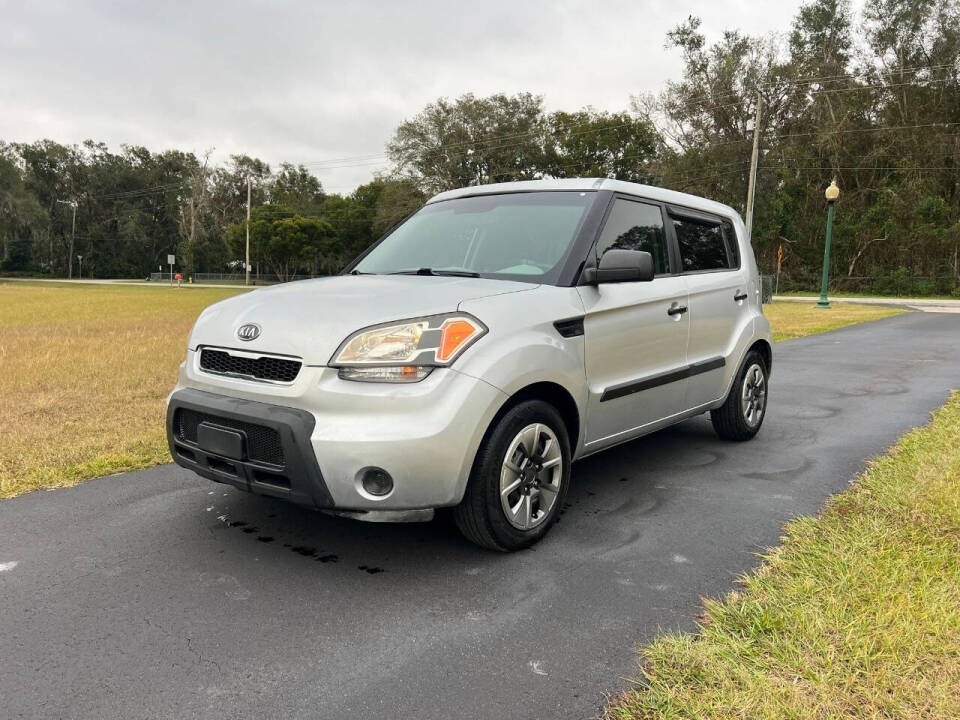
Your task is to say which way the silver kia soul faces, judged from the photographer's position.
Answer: facing the viewer and to the left of the viewer
